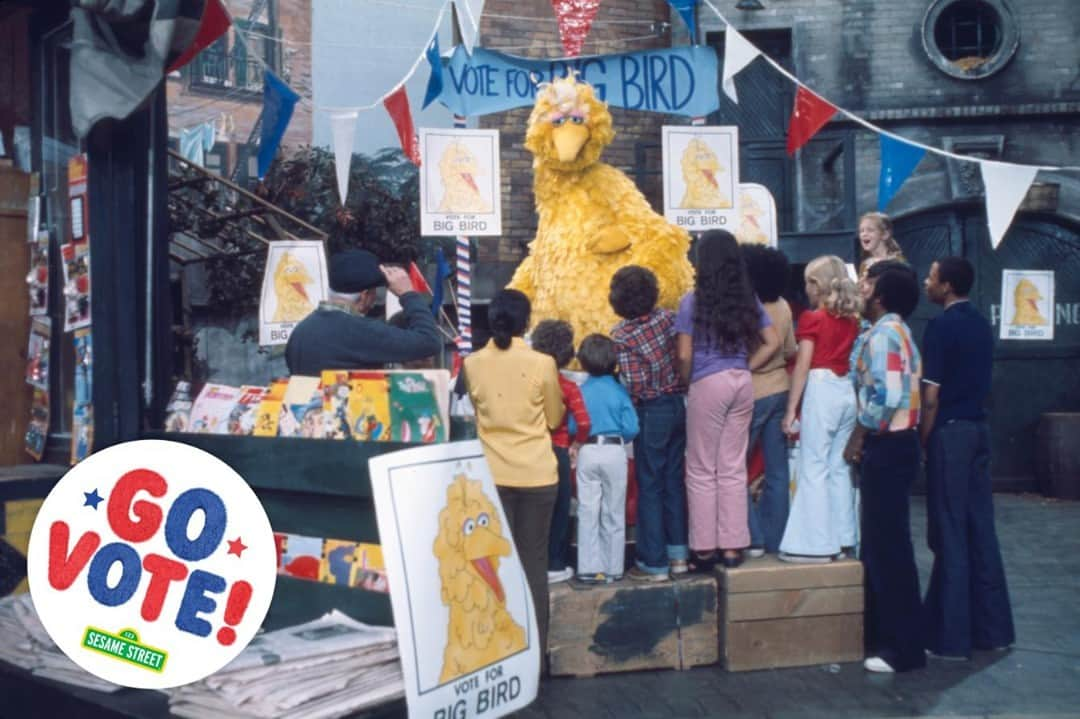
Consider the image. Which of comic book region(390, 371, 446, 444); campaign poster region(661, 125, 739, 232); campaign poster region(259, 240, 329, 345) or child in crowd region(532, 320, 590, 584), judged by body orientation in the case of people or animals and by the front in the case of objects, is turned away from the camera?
the child in crowd

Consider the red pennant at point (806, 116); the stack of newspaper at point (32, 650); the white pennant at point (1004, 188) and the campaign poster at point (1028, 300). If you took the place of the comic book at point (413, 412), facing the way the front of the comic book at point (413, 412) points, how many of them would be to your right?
1

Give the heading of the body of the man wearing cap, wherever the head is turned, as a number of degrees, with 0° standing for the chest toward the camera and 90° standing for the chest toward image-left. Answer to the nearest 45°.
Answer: approximately 225°

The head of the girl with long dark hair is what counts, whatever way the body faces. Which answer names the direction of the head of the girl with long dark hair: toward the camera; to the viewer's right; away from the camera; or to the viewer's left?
away from the camera

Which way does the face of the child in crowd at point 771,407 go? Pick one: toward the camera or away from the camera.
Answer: away from the camera

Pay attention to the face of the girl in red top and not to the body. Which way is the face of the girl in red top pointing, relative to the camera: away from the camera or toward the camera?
away from the camera

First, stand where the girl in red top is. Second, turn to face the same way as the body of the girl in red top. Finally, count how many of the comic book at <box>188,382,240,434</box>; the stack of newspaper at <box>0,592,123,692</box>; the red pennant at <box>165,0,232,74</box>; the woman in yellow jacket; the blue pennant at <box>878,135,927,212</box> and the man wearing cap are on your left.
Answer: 5

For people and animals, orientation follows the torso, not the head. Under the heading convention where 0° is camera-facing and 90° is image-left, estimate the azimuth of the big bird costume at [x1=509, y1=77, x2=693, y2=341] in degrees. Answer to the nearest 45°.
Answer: approximately 0°

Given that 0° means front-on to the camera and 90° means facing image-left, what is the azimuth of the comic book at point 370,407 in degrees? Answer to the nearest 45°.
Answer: approximately 0°
